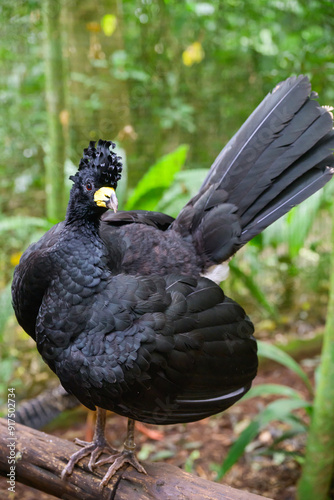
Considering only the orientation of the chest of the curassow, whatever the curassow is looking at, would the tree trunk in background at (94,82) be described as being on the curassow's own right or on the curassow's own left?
on the curassow's own right

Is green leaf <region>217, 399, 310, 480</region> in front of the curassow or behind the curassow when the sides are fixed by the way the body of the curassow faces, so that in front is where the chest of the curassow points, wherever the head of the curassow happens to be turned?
behind

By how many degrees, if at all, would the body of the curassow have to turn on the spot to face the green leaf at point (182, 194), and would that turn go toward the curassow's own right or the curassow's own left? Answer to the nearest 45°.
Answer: approximately 135° to the curassow's own right

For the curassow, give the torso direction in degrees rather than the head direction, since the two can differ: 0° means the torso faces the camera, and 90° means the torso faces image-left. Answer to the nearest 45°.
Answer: approximately 45°

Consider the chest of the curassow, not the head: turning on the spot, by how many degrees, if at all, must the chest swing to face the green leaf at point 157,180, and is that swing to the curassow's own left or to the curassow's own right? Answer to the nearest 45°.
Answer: approximately 135° to the curassow's own right
